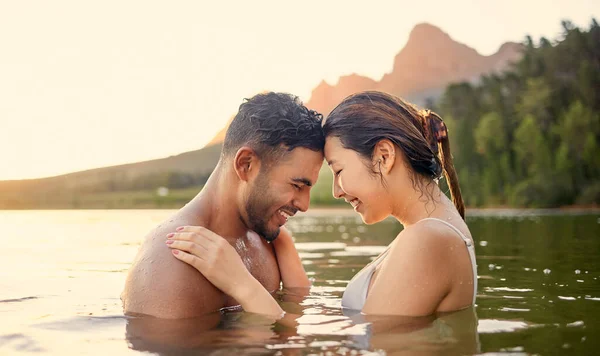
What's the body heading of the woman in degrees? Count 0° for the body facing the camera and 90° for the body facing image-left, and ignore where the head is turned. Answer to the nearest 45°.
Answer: approximately 90°

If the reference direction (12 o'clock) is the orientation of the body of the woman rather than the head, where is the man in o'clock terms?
The man is roughly at 1 o'clock from the woman.

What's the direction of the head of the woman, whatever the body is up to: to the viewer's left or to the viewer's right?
to the viewer's left
